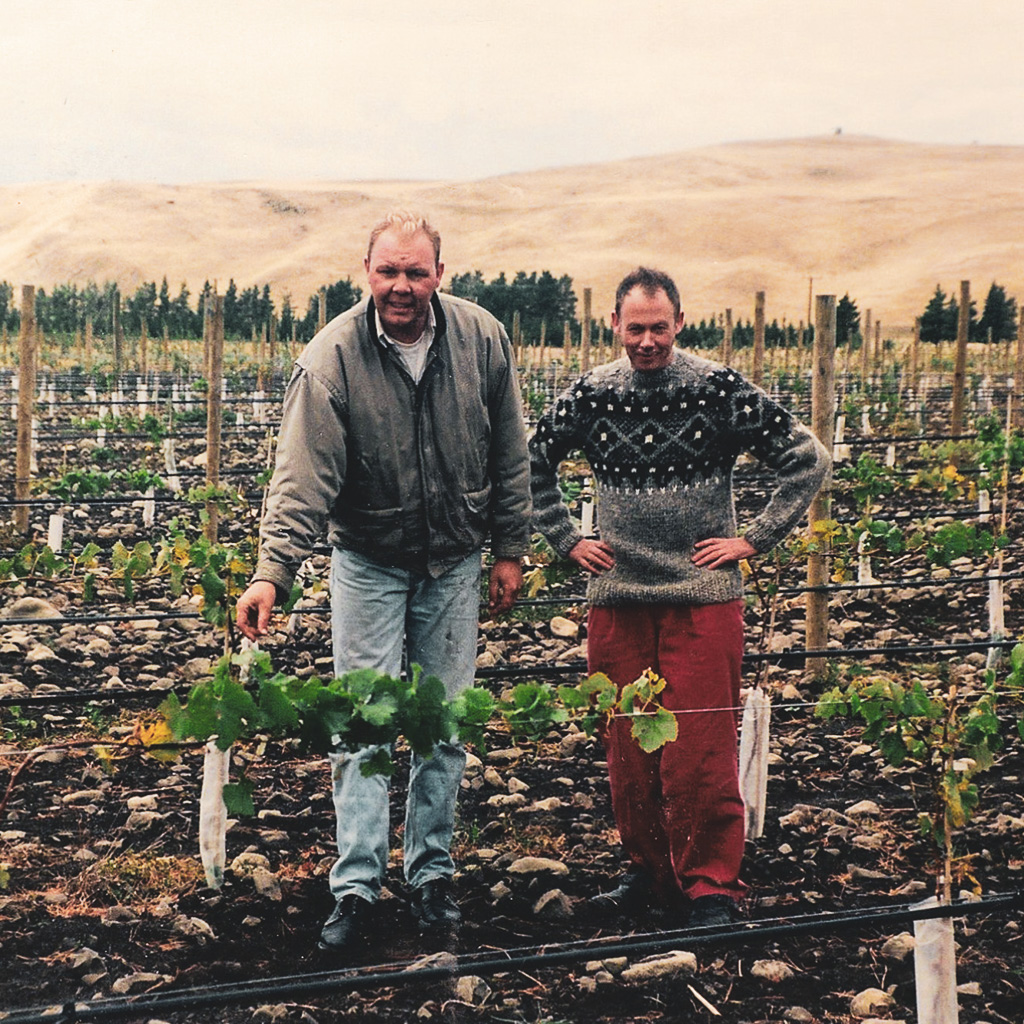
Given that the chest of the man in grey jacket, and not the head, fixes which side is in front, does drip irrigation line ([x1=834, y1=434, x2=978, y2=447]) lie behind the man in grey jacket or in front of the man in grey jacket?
behind

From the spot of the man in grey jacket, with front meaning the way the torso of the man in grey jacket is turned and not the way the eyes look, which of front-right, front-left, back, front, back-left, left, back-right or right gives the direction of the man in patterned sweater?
left

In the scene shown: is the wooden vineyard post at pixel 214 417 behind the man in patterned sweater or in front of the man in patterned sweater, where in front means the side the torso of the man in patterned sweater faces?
behind

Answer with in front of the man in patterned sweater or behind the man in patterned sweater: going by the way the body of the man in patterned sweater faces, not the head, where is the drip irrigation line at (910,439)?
behind

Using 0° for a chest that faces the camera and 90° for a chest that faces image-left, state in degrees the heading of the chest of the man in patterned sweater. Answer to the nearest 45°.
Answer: approximately 0°

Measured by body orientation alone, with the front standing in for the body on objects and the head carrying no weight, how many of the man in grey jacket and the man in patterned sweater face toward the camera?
2

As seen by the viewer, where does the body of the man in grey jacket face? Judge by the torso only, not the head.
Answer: toward the camera
